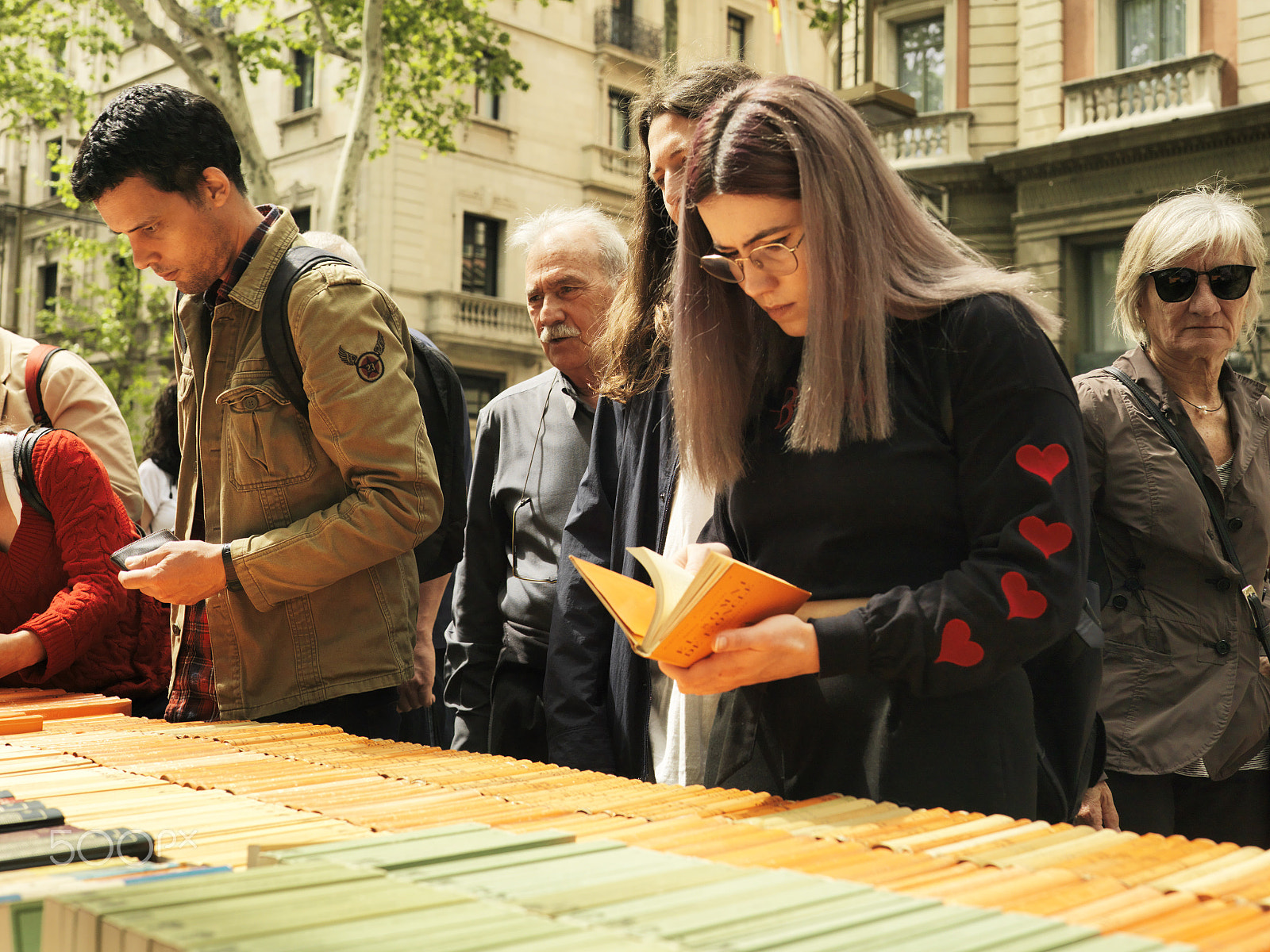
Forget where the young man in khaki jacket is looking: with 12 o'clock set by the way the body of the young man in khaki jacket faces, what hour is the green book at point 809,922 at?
The green book is roughly at 10 o'clock from the young man in khaki jacket.

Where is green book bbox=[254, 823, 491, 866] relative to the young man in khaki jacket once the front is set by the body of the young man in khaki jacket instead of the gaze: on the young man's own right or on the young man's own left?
on the young man's own left

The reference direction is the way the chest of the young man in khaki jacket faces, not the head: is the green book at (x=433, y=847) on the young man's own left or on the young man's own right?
on the young man's own left

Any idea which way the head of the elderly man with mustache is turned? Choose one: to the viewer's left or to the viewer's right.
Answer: to the viewer's left

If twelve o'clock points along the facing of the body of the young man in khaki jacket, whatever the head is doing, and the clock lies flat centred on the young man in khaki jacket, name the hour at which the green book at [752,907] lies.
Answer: The green book is roughly at 10 o'clock from the young man in khaki jacket.

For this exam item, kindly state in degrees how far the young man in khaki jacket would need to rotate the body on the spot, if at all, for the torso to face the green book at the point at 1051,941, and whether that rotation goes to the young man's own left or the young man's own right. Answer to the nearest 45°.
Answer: approximately 45° to the young man's own left

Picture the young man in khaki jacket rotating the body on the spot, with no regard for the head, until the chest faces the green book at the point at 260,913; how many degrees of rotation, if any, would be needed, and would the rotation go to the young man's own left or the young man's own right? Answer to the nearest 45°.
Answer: approximately 45° to the young man's own left
